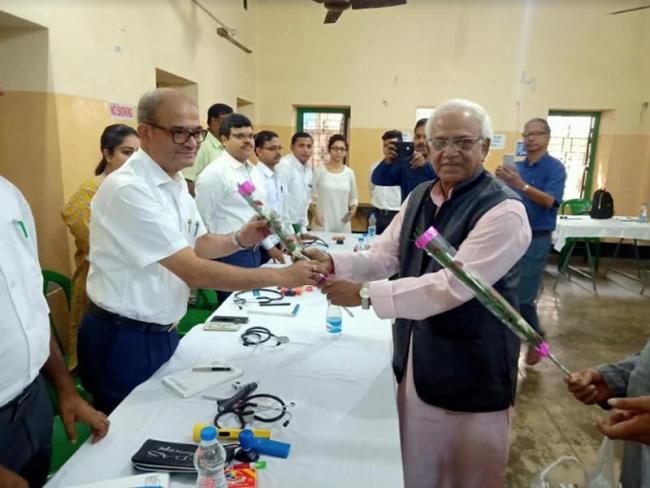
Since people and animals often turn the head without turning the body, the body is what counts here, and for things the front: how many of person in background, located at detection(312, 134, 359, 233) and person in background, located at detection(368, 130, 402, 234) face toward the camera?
2

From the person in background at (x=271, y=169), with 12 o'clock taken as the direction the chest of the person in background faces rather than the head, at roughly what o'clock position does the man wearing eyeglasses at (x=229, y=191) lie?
The man wearing eyeglasses is roughly at 2 o'clock from the person in background.

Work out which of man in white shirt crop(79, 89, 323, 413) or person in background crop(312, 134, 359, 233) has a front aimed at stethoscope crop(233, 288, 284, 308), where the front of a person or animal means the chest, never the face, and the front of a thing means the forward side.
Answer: the person in background

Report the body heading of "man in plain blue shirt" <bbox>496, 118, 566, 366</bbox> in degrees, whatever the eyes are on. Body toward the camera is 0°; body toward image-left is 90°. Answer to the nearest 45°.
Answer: approximately 45°

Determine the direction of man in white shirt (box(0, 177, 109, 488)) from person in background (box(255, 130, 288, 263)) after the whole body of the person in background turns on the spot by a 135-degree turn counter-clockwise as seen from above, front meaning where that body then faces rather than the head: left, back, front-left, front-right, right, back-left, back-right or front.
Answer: back

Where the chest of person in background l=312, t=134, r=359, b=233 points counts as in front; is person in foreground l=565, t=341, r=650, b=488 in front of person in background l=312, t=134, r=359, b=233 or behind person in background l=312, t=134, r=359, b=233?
in front

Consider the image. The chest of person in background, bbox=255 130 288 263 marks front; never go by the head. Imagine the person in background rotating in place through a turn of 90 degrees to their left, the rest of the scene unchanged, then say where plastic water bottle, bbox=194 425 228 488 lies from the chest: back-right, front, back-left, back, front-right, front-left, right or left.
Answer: back-right

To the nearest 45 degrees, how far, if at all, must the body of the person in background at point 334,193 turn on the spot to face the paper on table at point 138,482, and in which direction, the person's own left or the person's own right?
0° — they already face it

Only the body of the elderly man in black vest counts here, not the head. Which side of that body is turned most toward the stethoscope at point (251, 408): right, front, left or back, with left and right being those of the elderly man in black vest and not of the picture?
front

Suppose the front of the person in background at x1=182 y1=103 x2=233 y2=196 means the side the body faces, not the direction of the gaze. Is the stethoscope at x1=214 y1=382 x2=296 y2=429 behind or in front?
in front

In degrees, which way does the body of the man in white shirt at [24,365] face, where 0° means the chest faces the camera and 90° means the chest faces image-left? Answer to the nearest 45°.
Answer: approximately 315°
